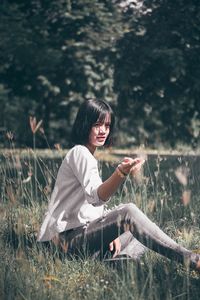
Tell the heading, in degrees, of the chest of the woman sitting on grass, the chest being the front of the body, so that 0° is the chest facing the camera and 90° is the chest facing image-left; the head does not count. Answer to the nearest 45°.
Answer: approximately 270°
